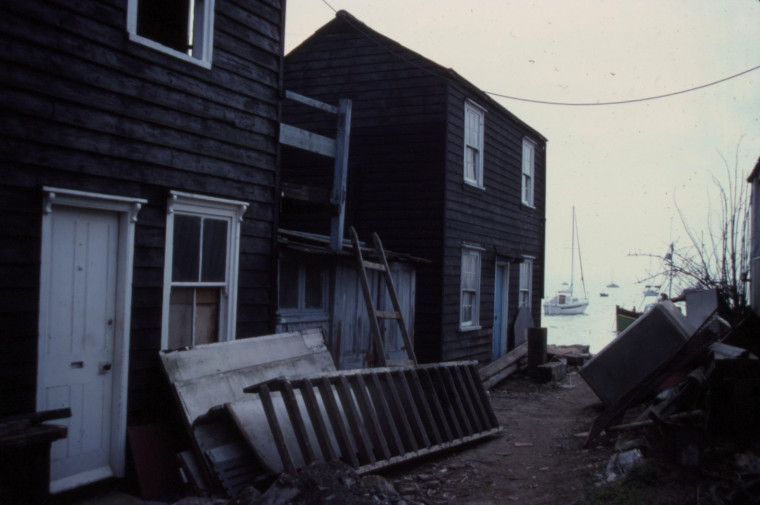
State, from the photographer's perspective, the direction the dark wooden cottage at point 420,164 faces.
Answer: facing the viewer and to the right of the viewer

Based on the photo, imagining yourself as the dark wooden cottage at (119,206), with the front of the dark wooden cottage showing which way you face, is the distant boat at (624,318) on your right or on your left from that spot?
on your left

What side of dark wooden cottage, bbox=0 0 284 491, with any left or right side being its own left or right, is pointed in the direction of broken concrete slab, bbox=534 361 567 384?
left

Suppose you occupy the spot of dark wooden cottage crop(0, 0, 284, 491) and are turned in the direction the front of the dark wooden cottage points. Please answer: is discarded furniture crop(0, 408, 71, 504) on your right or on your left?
on your right

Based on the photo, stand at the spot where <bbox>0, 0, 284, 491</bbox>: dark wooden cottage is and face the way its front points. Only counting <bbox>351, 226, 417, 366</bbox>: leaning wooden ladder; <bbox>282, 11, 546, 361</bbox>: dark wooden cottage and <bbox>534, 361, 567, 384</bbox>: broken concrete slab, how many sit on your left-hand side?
3

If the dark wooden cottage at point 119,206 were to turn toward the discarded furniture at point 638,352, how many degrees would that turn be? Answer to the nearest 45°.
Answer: approximately 45° to its left

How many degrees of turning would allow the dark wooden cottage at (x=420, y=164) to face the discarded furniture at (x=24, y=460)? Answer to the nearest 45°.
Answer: approximately 45° to its right

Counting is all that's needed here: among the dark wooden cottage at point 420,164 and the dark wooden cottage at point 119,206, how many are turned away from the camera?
0

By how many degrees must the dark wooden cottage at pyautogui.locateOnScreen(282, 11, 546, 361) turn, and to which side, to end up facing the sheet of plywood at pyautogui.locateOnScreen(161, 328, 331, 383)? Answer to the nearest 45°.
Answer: approximately 45° to its right
